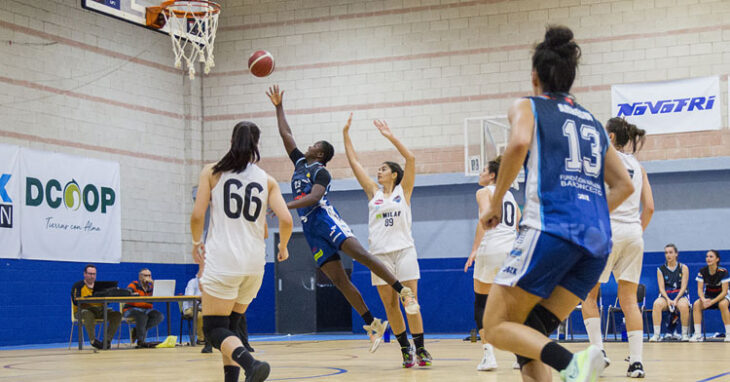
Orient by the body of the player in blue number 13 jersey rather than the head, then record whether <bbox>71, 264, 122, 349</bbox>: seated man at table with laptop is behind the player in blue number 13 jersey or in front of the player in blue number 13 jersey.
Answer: in front

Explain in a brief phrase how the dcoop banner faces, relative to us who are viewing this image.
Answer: facing the viewer and to the right of the viewer

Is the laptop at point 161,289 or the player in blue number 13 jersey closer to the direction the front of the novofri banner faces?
the player in blue number 13 jersey

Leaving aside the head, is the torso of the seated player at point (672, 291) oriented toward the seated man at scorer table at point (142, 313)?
no

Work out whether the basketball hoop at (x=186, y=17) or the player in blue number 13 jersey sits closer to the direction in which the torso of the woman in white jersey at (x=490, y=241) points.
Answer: the basketball hoop

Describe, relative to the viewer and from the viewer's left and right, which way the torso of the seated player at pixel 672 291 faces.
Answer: facing the viewer

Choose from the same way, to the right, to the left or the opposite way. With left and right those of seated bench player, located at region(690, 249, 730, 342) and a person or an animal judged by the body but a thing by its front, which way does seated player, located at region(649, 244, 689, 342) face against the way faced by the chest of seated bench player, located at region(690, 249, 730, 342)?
the same way

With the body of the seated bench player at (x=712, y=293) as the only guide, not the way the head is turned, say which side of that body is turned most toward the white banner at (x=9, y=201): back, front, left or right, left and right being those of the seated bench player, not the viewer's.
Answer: right

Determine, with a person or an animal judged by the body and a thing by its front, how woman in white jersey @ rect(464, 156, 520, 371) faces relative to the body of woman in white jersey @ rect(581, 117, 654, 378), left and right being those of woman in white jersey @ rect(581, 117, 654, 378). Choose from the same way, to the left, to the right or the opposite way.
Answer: the same way

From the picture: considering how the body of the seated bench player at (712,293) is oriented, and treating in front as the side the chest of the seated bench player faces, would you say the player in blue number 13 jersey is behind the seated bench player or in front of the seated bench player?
in front

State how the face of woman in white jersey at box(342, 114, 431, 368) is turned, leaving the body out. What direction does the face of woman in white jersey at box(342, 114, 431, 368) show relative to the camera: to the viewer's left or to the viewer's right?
to the viewer's left

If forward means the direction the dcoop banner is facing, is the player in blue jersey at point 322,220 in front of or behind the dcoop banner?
in front

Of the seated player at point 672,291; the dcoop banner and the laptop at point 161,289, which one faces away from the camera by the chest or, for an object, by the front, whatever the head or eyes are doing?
the laptop

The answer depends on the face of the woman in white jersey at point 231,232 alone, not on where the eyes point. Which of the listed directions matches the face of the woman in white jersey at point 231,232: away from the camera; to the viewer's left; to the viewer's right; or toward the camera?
away from the camera

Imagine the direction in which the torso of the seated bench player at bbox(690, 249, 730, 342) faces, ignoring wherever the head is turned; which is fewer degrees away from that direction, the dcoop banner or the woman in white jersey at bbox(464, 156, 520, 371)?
the woman in white jersey

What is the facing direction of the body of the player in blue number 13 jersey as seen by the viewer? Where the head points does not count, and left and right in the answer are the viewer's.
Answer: facing away from the viewer and to the left of the viewer

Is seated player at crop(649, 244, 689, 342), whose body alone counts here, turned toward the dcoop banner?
no

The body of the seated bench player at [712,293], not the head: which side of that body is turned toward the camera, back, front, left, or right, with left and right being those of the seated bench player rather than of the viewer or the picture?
front

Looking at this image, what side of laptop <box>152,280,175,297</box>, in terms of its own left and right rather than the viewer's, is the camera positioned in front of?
back

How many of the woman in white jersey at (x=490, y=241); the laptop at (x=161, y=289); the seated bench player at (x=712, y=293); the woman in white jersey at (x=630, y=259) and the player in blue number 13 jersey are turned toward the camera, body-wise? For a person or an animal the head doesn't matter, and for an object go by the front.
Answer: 1
